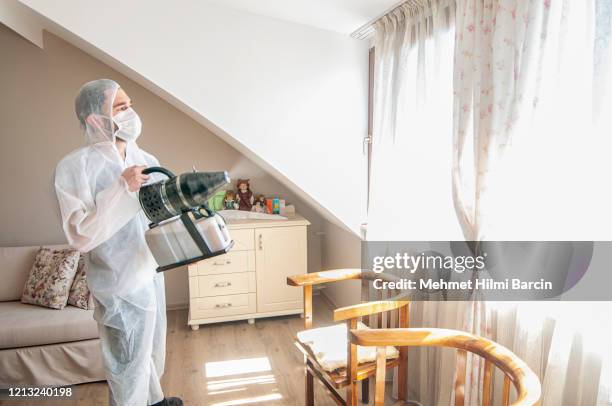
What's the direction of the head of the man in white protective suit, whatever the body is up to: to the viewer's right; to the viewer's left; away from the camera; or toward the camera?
to the viewer's right

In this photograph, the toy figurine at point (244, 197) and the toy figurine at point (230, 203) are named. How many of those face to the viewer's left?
0

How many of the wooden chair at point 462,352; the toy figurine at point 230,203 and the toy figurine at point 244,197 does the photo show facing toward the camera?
2

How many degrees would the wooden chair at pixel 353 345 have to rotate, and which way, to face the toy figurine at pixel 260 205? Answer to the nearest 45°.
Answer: approximately 90° to its right

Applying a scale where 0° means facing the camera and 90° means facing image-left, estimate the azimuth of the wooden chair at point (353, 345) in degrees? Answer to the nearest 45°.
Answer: approximately 45°

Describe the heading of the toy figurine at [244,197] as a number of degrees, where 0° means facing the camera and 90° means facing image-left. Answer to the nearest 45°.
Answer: approximately 0°

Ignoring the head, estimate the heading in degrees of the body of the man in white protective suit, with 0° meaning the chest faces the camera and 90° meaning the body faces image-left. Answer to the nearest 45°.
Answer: approximately 315°
